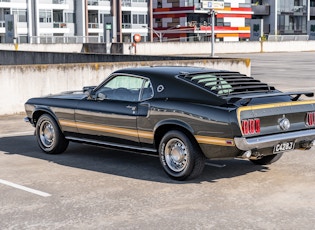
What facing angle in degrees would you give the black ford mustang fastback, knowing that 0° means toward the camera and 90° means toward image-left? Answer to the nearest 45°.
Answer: approximately 135°
